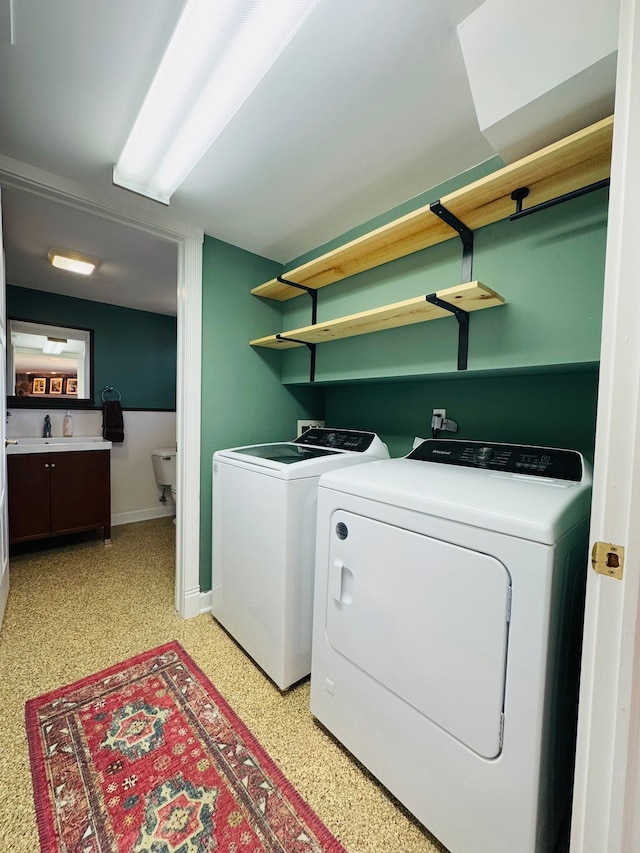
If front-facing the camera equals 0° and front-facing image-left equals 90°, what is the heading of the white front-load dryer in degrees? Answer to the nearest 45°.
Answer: approximately 45°

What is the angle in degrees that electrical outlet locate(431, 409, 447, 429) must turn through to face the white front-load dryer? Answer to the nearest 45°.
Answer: approximately 45° to its left

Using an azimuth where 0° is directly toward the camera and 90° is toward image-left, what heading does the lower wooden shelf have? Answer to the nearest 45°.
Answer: approximately 45°

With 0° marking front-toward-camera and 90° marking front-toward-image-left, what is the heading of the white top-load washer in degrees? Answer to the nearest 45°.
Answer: approximately 45°

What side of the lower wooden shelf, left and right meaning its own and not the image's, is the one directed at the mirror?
right

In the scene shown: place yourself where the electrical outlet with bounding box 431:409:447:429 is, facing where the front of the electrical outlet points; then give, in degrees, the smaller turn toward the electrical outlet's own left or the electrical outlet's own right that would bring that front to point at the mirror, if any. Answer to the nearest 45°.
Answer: approximately 45° to the electrical outlet's own right

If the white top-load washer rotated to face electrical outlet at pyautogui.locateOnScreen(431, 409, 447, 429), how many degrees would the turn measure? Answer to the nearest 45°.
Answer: approximately 135° to its left

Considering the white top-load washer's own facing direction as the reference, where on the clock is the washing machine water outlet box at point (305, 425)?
The washing machine water outlet box is roughly at 5 o'clock from the white top-load washer.

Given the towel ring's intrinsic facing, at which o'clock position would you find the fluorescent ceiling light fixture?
The fluorescent ceiling light fixture is roughly at 12 o'clock from the towel ring.

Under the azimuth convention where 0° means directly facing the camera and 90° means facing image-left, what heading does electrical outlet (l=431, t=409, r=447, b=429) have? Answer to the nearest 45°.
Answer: approximately 45°
